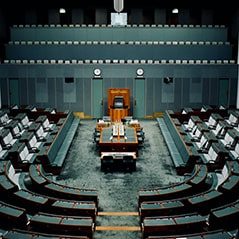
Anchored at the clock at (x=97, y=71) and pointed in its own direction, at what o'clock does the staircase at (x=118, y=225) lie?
The staircase is roughly at 12 o'clock from the clock.

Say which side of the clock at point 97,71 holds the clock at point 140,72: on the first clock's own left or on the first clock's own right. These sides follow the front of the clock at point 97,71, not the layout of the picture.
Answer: on the first clock's own left

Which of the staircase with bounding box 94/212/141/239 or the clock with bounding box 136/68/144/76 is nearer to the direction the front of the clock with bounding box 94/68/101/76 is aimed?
the staircase

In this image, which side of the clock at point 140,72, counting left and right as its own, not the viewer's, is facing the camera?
front

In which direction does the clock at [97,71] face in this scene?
toward the camera

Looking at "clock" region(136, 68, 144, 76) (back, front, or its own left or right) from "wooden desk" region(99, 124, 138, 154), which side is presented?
front

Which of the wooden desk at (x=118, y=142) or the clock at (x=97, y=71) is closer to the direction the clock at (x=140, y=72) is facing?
the wooden desk

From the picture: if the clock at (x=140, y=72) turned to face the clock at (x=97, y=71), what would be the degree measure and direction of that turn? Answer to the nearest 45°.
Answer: approximately 90° to its right

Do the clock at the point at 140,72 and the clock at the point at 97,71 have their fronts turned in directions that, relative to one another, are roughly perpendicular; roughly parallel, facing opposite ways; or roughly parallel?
roughly parallel

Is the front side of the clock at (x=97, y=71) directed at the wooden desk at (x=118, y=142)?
yes

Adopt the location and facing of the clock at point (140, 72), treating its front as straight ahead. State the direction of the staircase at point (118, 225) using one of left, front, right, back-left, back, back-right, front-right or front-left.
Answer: front
